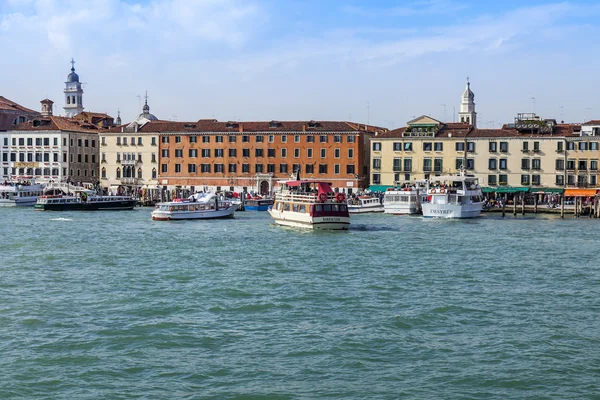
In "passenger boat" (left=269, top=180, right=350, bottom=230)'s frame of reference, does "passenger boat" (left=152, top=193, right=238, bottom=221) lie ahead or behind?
ahead

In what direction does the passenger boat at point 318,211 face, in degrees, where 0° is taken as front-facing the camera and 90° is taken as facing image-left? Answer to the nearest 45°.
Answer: approximately 135°
